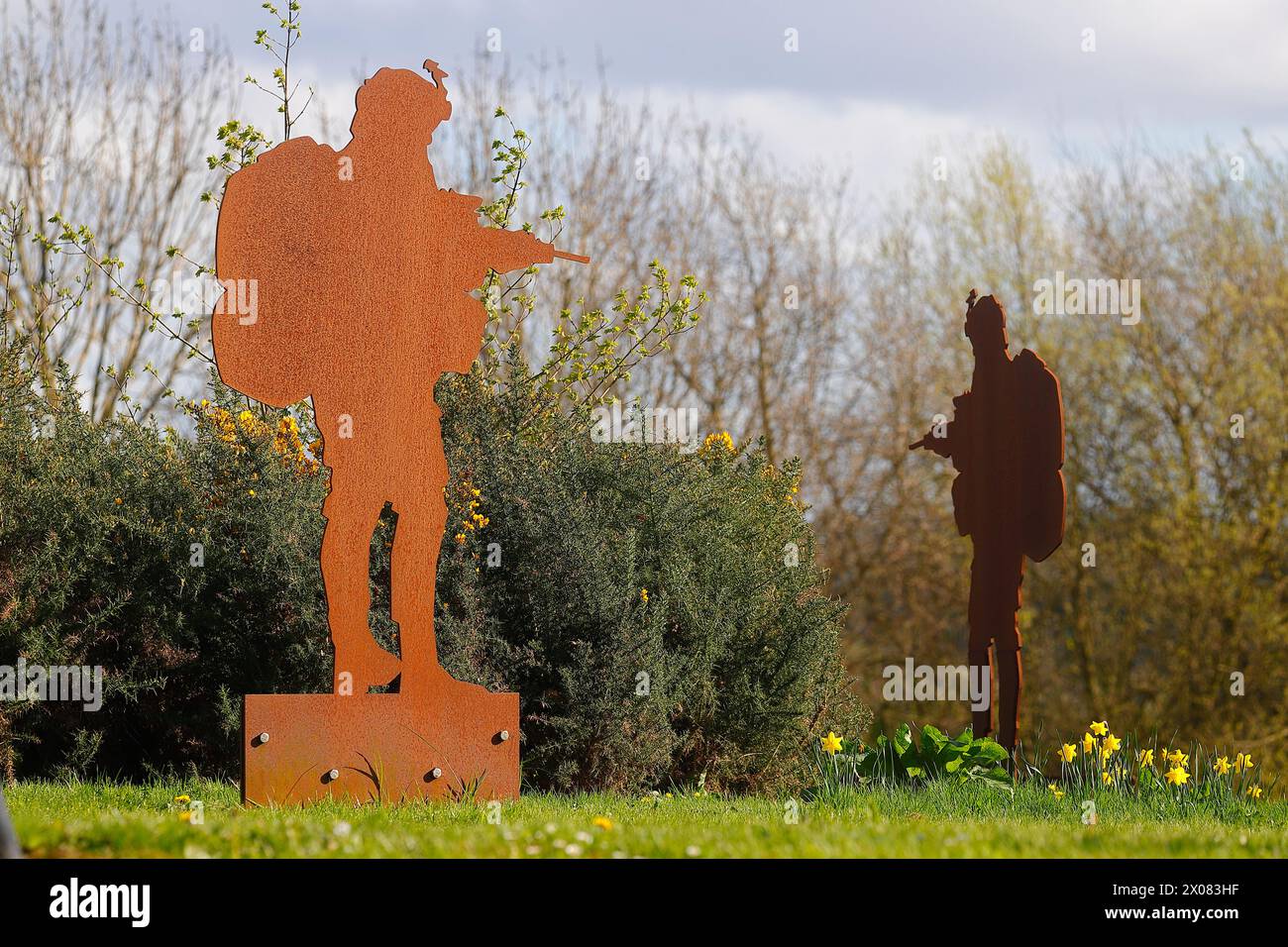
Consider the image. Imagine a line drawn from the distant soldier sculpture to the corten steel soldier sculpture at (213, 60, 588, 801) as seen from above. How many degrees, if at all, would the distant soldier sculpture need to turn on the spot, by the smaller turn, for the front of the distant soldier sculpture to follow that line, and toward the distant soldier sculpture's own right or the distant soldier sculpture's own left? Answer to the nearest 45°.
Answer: approximately 45° to the distant soldier sculpture's own left

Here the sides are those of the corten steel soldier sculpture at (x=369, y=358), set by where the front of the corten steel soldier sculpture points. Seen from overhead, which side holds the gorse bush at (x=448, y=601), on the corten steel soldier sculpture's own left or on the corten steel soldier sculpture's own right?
on the corten steel soldier sculpture's own left

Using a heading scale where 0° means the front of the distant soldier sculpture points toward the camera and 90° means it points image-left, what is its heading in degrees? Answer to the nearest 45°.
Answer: approximately 90°

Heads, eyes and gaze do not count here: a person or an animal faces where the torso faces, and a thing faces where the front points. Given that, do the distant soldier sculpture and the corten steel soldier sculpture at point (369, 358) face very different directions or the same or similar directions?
very different directions

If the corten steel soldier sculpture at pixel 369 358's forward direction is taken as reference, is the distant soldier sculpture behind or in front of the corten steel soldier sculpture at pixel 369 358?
in front

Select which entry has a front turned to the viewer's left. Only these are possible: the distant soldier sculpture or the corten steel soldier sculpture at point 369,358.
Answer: the distant soldier sculpture

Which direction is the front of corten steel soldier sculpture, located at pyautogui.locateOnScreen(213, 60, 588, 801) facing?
to the viewer's right

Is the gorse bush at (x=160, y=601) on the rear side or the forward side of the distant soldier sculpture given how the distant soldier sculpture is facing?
on the forward side

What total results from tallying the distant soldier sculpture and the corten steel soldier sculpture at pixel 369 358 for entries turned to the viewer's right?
1
